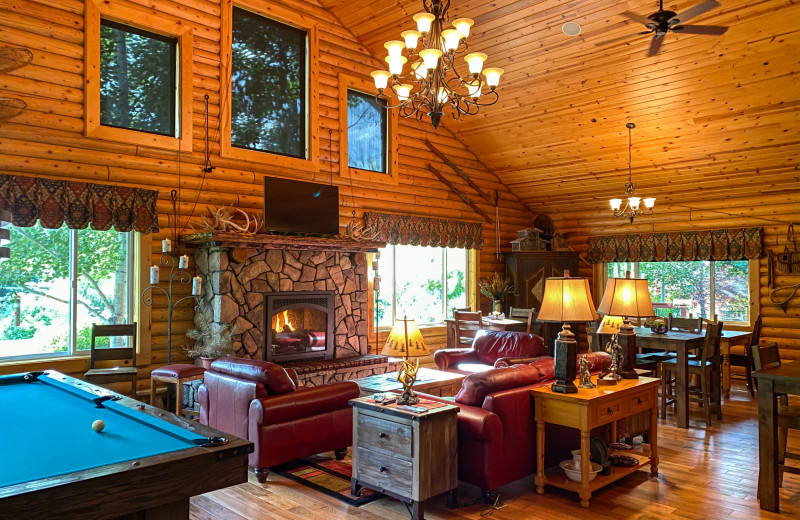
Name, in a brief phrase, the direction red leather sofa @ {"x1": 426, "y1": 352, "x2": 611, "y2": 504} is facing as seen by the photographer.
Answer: facing away from the viewer and to the left of the viewer

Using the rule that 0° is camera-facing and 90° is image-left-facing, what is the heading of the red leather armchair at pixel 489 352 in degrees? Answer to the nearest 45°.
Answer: approximately 45°

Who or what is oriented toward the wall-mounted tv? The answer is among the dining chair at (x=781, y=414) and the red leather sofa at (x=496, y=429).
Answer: the red leather sofa

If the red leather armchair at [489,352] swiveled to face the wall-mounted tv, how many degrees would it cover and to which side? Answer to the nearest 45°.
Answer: approximately 45° to its right

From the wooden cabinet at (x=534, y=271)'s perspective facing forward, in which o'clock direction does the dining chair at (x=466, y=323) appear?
The dining chair is roughly at 1 o'clock from the wooden cabinet.

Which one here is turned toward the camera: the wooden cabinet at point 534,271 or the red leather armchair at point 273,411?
the wooden cabinet

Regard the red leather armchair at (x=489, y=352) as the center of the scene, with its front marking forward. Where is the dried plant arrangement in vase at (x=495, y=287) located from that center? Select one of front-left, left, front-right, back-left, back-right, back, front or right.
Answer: back-right

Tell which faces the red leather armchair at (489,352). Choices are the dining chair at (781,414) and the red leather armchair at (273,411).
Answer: the red leather armchair at (273,411)

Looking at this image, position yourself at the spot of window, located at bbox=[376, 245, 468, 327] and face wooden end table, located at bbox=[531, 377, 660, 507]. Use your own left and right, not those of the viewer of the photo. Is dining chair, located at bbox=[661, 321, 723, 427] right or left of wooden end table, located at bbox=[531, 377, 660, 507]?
left

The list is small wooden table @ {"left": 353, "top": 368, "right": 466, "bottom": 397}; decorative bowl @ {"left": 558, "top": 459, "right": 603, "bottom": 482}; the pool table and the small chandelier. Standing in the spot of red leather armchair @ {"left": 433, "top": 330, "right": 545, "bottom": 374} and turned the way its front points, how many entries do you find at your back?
1

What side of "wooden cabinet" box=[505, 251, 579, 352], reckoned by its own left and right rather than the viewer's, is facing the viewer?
front

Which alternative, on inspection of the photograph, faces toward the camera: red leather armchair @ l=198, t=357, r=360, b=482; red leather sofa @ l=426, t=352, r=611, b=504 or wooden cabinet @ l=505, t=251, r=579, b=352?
the wooden cabinet

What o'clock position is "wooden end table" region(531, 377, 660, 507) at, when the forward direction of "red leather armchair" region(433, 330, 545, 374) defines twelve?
The wooden end table is roughly at 10 o'clock from the red leather armchair.

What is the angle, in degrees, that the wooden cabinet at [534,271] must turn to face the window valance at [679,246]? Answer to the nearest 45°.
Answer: approximately 90° to its left
